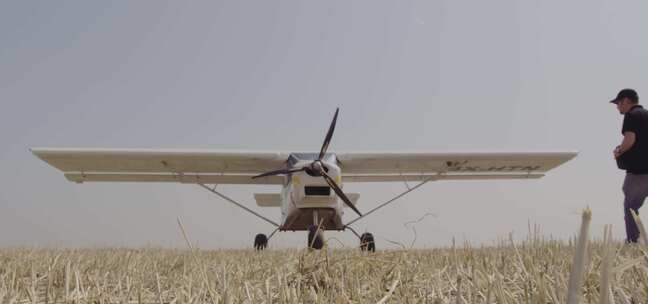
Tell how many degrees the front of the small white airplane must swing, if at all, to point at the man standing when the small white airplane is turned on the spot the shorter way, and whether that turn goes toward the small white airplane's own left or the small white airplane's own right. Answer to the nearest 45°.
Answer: approximately 45° to the small white airplane's own left

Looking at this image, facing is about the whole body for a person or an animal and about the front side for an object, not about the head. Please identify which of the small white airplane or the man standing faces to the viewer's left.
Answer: the man standing

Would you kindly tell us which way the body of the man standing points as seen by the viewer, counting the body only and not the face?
to the viewer's left

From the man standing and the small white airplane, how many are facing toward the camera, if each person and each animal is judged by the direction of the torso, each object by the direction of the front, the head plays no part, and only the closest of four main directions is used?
1

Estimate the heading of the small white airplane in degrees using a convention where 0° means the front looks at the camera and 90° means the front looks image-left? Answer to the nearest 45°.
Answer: approximately 0°

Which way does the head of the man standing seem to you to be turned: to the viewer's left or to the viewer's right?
to the viewer's left
